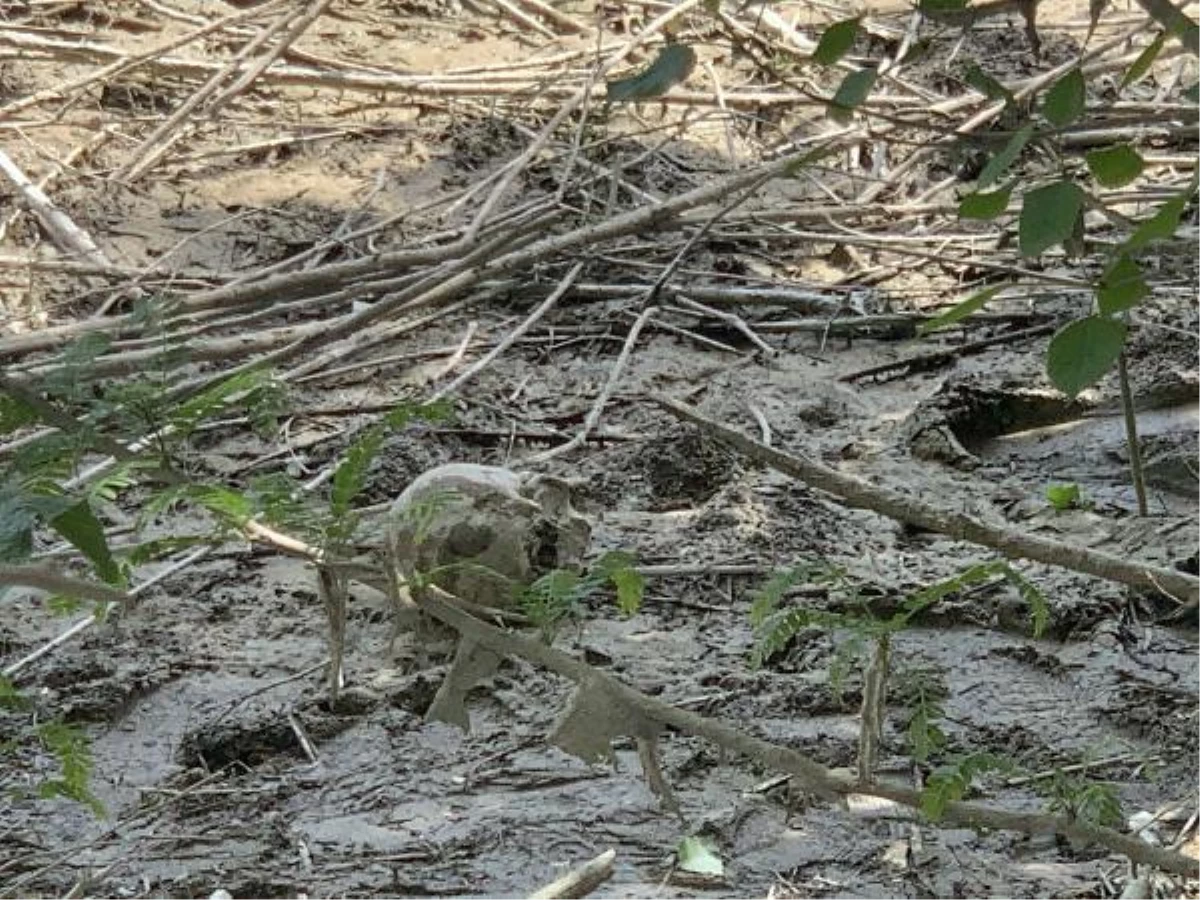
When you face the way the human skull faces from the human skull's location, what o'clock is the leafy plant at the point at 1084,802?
The leafy plant is roughly at 2 o'clock from the human skull.

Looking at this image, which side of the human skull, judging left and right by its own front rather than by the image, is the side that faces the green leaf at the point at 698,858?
right

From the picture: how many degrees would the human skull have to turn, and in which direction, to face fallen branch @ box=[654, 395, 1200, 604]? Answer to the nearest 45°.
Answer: approximately 45° to its right

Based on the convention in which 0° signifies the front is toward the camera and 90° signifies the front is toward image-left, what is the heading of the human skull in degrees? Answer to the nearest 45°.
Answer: approximately 270°

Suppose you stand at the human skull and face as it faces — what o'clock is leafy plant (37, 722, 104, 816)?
The leafy plant is roughly at 4 o'clock from the human skull.

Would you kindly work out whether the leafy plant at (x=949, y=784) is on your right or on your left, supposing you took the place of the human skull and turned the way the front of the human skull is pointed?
on your right

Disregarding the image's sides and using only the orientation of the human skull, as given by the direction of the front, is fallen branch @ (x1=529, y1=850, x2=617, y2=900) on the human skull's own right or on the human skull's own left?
on the human skull's own right

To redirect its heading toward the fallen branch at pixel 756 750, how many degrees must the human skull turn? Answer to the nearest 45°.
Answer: approximately 90° to its right
